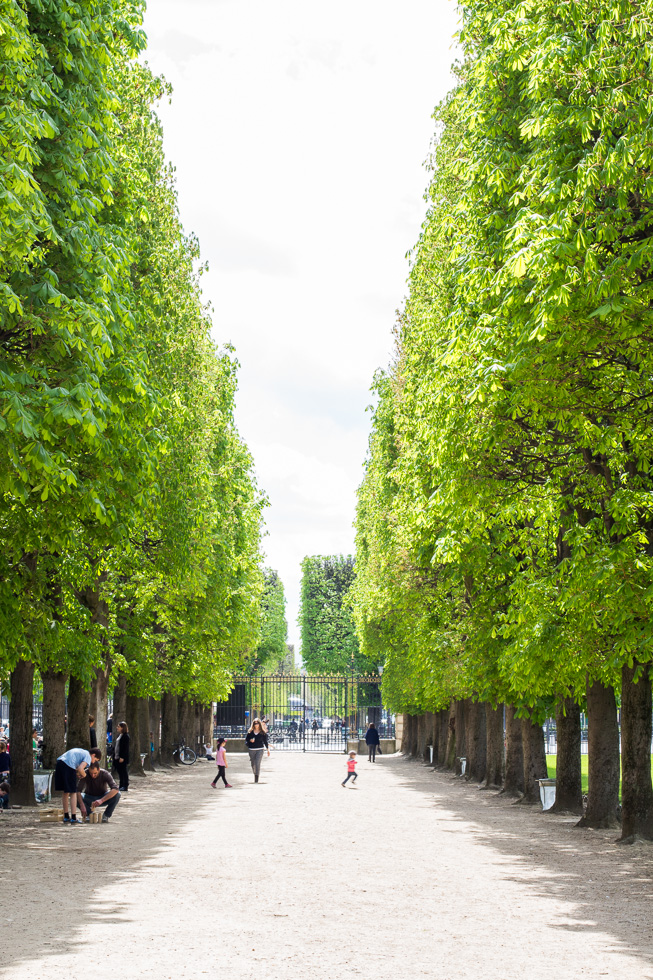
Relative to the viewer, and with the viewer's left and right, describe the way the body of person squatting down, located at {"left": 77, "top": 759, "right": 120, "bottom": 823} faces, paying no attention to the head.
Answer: facing the viewer and to the left of the viewer

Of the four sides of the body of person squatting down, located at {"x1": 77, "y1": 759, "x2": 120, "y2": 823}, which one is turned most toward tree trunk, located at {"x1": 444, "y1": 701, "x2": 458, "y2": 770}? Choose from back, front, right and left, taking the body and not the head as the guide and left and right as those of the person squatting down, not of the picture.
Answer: back

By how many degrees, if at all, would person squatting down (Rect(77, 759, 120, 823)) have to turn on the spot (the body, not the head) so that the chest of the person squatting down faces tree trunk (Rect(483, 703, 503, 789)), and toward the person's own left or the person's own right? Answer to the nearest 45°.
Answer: approximately 180°

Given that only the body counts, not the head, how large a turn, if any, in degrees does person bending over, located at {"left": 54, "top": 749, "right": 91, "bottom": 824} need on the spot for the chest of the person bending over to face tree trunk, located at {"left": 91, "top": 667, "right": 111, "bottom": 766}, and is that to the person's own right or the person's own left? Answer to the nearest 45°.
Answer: approximately 90° to the person's own left

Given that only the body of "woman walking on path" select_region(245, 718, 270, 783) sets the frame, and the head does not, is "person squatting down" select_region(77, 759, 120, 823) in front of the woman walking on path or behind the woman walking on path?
in front

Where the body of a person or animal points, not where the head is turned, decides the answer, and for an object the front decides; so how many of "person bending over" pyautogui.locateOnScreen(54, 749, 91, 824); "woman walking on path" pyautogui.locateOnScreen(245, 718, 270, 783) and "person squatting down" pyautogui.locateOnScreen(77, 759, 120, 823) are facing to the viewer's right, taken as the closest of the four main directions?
1

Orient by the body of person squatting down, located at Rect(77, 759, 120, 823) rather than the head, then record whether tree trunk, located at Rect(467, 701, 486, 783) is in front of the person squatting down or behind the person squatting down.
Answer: behind

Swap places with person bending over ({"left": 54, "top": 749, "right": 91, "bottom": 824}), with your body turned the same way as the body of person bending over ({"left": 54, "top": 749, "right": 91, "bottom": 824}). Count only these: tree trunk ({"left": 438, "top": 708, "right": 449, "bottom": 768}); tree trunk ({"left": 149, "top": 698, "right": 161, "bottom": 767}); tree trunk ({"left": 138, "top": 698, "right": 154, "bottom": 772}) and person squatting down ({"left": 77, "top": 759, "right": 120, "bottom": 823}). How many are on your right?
0

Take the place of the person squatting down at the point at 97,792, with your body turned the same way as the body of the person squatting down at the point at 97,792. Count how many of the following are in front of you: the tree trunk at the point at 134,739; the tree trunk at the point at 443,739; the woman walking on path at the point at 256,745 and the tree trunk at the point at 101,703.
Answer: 0

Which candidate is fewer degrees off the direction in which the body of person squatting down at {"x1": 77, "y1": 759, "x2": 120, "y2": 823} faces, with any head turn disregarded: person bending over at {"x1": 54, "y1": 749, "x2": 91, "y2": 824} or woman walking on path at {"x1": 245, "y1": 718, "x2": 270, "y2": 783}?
the person bending over

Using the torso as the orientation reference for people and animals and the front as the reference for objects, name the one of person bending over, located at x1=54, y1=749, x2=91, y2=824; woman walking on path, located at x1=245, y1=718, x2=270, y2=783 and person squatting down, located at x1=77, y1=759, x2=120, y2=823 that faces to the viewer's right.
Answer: person bending over, located at x1=54, y1=749, x2=91, y2=824

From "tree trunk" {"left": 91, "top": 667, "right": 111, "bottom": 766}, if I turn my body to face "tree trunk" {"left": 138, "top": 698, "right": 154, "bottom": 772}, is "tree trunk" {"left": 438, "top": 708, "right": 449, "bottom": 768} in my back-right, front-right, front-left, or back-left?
front-right

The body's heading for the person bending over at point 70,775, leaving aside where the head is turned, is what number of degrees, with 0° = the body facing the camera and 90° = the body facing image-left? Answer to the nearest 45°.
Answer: approximately 270°

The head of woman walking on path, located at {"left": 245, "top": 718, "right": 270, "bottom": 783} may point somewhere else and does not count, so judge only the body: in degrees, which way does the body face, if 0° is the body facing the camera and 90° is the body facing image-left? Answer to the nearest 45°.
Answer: approximately 0°

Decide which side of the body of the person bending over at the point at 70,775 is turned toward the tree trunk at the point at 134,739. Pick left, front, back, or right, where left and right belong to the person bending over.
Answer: left

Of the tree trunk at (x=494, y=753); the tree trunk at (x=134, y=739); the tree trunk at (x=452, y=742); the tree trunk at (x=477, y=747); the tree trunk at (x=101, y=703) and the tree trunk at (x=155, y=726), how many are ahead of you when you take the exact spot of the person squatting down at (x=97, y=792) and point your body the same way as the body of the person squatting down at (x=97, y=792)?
0
